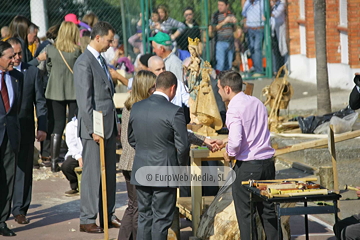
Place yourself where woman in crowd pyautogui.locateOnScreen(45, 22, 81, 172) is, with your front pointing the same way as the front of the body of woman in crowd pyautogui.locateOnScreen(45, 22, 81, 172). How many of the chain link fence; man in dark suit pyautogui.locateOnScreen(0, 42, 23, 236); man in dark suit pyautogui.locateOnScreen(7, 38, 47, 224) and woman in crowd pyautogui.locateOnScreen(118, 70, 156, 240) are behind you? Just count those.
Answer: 3

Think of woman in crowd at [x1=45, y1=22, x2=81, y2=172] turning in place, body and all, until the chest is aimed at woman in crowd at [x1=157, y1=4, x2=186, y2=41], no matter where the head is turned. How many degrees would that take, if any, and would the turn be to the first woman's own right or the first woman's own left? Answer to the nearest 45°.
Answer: approximately 45° to the first woman's own right

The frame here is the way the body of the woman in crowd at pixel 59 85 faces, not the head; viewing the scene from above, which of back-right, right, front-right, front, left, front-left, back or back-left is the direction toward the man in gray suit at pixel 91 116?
back

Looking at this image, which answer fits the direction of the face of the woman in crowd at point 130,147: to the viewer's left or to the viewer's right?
to the viewer's right

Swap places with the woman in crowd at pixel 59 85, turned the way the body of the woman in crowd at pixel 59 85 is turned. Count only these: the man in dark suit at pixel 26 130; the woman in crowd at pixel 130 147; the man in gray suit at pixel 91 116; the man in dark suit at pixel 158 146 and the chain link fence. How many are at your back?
4

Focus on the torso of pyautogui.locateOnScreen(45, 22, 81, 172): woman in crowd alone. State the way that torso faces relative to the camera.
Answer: away from the camera

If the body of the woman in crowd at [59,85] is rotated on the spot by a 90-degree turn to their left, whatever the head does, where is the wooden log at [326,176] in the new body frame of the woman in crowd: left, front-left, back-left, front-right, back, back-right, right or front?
back-left

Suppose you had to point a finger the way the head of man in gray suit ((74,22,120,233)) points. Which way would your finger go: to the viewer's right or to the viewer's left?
to the viewer's right

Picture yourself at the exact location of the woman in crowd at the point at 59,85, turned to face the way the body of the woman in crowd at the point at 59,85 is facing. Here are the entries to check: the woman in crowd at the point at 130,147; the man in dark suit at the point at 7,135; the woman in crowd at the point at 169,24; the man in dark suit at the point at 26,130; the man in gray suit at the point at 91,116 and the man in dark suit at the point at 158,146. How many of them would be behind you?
5

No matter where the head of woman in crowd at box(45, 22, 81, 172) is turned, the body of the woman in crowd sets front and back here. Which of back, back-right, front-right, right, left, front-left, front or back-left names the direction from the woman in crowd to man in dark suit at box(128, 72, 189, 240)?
back

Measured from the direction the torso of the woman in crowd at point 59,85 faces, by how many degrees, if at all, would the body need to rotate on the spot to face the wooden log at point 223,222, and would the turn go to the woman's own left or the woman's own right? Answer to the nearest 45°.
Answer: approximately 180°

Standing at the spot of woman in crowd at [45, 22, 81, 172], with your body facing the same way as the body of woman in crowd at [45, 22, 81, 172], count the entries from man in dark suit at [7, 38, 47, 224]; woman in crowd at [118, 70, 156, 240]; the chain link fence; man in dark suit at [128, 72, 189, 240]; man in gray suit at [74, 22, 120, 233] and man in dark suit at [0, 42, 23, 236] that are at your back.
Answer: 5

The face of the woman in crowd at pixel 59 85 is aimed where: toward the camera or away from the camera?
away from the camera

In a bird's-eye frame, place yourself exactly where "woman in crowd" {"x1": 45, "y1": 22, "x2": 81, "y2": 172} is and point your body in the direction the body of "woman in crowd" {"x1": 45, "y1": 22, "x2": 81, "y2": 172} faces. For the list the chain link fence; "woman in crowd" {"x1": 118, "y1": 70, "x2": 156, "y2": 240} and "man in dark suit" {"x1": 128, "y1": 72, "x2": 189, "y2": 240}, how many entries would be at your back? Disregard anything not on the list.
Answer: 2

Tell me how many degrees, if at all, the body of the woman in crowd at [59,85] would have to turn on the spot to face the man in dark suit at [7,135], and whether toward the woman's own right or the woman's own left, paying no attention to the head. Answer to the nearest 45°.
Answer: approximately 180°
